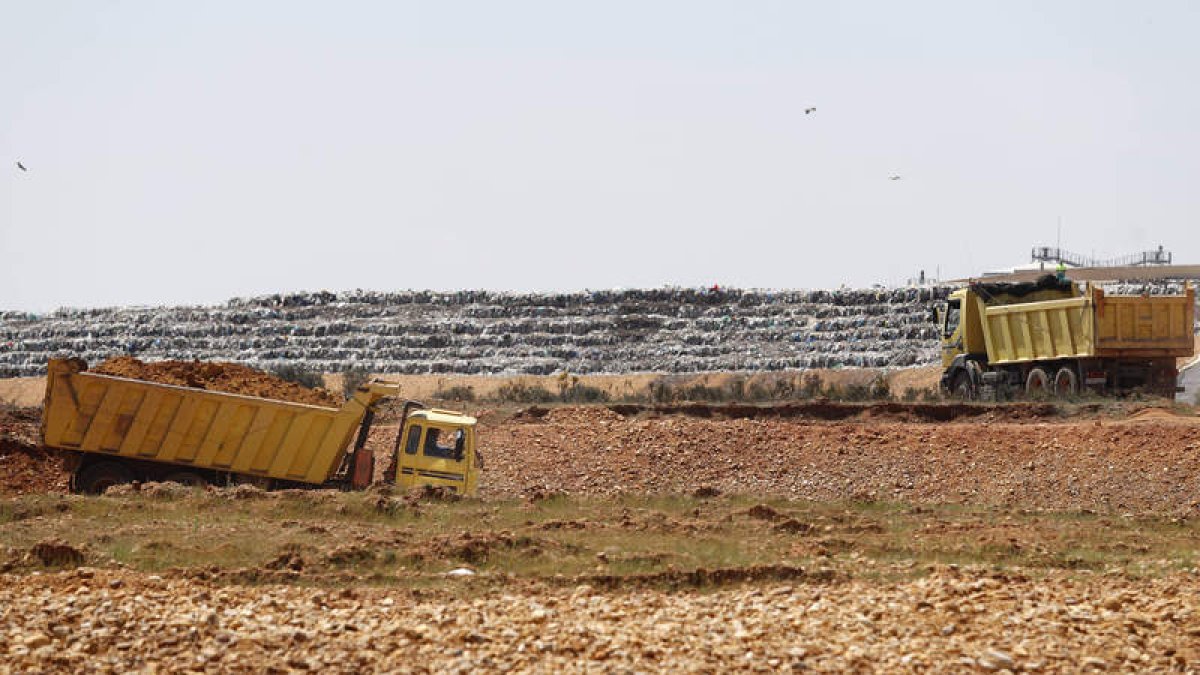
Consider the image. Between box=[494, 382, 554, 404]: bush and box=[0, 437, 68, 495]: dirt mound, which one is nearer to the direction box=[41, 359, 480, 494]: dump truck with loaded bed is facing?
the bush

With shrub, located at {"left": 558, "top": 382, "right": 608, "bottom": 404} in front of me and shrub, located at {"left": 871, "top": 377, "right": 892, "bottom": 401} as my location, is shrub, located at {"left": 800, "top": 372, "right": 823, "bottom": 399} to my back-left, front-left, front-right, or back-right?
front-right

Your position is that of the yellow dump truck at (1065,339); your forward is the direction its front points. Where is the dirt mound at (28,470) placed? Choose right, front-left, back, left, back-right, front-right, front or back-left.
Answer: front-left

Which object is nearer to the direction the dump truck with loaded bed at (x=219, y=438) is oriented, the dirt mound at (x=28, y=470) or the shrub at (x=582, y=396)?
the shrub

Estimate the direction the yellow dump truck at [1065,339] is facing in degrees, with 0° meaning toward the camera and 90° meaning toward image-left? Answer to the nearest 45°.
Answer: approximately 90°

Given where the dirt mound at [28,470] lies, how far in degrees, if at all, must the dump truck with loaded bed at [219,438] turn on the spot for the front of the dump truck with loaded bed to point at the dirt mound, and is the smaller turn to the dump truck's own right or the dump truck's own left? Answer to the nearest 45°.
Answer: approximately 135° to the dump truck's own left

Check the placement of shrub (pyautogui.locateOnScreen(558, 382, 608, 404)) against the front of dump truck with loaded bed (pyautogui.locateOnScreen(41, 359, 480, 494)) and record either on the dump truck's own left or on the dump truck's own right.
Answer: on the dump truck's own left

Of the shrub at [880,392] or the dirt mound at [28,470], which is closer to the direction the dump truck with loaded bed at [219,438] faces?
the shrub

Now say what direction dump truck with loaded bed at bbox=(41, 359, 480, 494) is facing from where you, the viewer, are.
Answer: facing to the right of the viewer

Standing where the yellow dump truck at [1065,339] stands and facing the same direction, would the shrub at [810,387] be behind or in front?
in front
